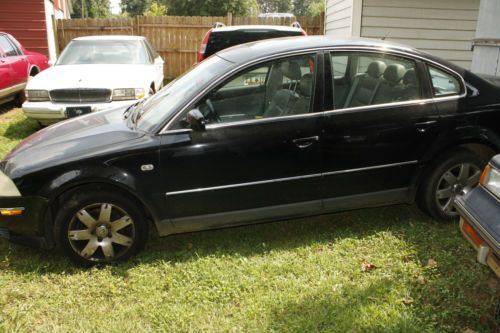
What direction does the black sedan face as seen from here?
to the viewer's left

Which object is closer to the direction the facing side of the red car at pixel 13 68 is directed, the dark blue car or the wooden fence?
the dark blue car

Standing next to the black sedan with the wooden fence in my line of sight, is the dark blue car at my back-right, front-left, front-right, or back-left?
back-right

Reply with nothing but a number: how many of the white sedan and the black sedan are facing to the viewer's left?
1

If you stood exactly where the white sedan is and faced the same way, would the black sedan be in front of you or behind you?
in front

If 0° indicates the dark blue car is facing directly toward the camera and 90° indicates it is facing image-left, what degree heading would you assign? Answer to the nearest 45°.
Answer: approximately 45°

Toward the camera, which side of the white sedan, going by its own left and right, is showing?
front

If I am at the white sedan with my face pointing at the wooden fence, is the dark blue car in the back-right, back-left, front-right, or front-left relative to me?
back-right

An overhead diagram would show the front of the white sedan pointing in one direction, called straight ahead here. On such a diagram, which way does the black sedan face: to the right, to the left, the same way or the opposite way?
to the right

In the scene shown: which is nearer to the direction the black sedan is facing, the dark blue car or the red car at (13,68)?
the red car
